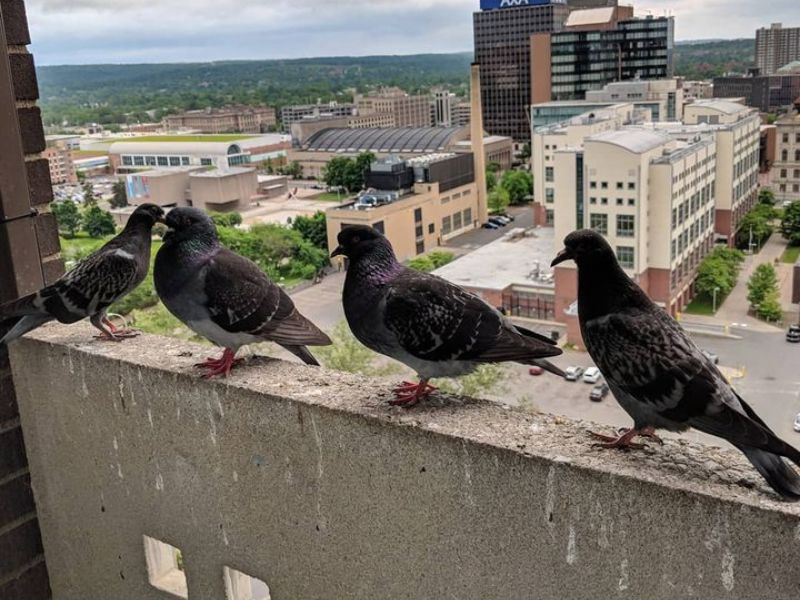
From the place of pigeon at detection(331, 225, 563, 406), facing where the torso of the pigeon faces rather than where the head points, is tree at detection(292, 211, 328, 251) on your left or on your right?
on your right

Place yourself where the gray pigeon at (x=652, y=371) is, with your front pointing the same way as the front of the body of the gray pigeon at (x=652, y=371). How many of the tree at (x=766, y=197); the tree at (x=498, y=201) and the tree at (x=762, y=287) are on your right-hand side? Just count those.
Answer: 3

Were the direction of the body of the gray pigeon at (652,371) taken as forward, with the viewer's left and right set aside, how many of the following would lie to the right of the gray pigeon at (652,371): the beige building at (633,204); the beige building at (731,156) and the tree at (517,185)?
3

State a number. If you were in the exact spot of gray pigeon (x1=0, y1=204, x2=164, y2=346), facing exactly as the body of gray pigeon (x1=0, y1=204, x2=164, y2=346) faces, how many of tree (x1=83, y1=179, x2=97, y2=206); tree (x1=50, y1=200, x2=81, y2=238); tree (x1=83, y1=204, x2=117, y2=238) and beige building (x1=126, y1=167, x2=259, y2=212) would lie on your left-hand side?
4

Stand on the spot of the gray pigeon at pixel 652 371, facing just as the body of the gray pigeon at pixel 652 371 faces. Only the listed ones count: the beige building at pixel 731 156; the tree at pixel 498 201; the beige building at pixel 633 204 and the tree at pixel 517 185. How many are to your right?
4

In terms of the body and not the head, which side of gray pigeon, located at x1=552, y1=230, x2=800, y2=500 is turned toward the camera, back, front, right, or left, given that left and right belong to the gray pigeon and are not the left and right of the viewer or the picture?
left

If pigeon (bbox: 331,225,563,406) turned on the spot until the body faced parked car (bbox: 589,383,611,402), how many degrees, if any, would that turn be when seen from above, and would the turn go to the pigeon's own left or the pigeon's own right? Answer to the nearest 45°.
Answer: approximately 90° to the pigeon's own right

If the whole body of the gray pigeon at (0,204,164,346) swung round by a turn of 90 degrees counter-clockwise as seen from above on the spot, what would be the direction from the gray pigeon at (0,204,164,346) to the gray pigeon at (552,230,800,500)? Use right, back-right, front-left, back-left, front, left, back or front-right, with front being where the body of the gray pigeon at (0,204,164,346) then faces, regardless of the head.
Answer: back-right

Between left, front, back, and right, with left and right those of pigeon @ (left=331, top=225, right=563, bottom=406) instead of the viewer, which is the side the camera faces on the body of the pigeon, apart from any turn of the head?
left

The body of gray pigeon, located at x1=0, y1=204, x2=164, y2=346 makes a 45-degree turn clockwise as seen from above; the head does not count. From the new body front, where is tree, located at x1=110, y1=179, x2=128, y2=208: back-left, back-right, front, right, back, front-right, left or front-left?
back-left
